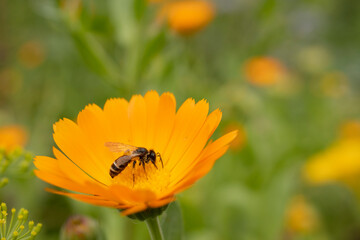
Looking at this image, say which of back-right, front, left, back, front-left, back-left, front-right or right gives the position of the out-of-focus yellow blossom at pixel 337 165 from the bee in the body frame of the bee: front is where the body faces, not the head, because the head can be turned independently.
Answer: front-left

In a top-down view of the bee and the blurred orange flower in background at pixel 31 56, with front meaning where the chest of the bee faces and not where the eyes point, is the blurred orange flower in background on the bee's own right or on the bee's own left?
on the bee's own left

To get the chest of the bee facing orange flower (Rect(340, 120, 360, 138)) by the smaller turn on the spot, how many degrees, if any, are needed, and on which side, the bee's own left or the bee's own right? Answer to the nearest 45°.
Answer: approximately 45° to the bee's own left

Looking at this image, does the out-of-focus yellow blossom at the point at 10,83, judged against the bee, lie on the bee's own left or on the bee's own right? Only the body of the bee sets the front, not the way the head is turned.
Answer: on the bee's own left

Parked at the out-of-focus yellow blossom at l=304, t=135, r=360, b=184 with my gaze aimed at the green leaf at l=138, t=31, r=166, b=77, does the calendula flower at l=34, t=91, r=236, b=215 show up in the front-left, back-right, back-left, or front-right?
front-left

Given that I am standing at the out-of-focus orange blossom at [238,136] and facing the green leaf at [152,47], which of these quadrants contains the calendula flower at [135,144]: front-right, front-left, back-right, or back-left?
front-left

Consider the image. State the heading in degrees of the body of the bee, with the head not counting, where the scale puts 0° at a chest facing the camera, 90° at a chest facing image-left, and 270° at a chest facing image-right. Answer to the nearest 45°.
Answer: approximately 270°
